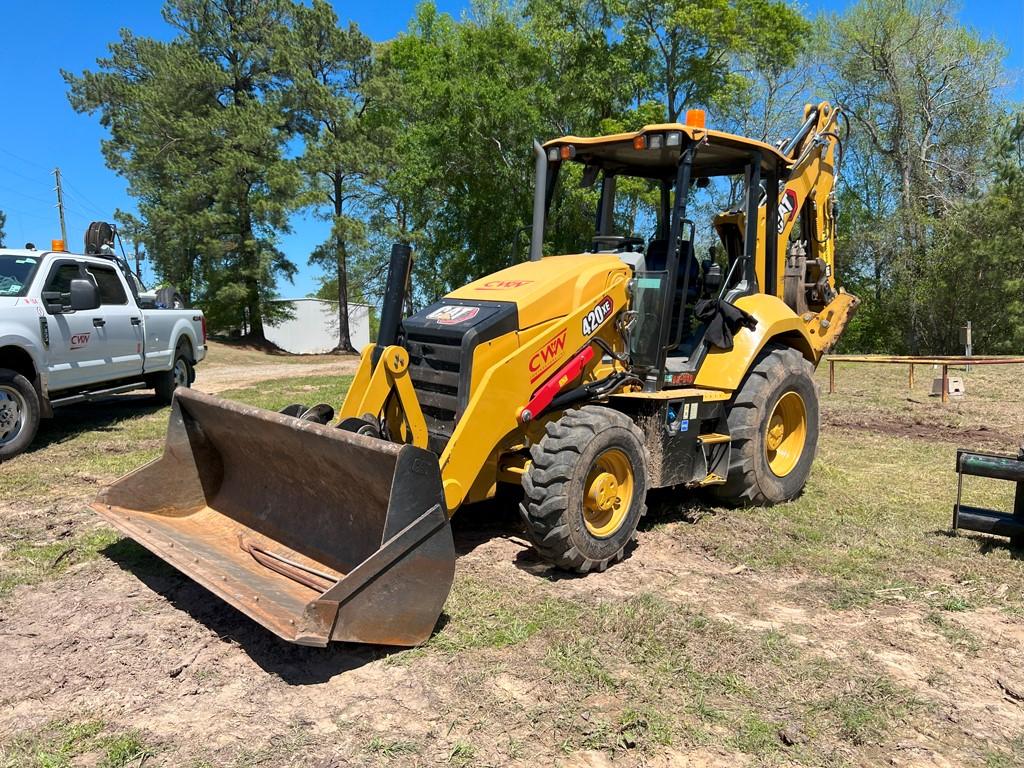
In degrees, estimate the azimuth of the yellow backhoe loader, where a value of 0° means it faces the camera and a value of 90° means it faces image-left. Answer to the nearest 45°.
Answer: approximately 45°

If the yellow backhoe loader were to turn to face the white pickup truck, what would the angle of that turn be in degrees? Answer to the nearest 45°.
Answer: approximately 90° to its right

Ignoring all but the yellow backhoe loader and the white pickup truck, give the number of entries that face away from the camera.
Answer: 0

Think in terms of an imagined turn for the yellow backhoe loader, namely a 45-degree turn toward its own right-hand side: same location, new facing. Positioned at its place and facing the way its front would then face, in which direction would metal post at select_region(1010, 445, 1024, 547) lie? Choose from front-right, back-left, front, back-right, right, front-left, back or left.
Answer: back

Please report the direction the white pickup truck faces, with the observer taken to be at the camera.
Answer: facing the viewer and to the left of the viewer

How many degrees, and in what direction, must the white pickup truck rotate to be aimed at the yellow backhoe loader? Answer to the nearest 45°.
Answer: approximately 90° to its left

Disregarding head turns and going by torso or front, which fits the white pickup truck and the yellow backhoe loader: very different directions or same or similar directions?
same or similar directions

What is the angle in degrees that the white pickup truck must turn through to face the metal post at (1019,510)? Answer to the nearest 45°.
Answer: approximately 90° to its left
